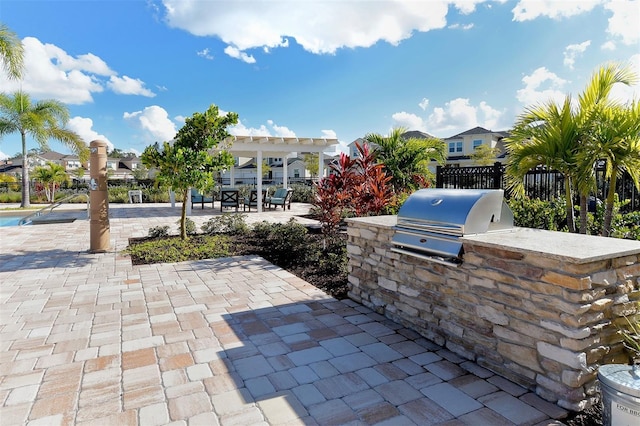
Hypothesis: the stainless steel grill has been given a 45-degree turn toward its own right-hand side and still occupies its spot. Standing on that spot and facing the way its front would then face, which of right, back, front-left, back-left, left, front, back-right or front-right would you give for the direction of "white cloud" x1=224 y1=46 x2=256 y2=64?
front-right

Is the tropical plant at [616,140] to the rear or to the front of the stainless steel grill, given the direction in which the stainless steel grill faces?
to the rear
